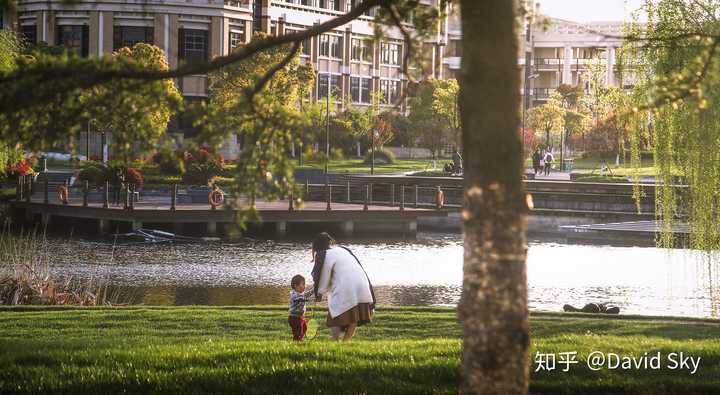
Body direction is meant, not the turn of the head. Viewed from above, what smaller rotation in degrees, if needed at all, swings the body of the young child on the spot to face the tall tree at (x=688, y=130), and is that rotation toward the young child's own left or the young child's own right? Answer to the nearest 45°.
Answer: approximately 45° to the young child's own left

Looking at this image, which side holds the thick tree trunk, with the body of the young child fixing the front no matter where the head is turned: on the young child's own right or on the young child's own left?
on the young child's own right

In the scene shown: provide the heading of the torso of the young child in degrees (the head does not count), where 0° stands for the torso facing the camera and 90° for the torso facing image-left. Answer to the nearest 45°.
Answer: approximately 270°

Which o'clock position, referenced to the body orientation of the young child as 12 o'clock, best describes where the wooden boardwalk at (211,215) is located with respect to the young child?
The wooden boardwalk is roughly at 9 o'clock from the young child.

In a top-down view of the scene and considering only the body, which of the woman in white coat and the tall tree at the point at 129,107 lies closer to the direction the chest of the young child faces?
the woman in white coat

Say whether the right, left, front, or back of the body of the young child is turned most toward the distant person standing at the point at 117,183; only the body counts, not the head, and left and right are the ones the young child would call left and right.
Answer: left
